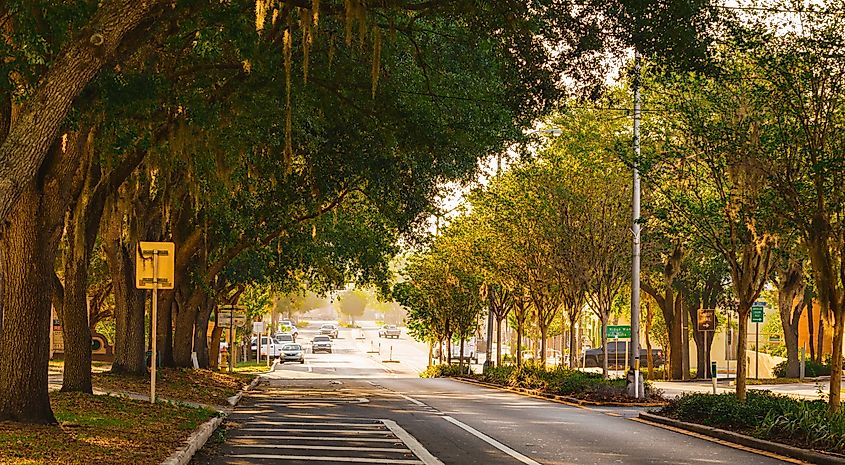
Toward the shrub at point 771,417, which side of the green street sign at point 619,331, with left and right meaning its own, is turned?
front

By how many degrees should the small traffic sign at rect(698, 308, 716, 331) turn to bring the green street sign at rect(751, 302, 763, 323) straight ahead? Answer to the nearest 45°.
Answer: approximately 135° to its left

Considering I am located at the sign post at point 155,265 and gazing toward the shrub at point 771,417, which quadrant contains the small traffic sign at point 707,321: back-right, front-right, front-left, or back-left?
front-left

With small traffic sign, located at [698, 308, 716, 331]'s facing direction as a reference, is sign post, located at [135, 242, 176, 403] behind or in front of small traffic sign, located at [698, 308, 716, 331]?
in front

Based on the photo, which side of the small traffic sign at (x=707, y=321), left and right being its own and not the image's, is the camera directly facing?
front

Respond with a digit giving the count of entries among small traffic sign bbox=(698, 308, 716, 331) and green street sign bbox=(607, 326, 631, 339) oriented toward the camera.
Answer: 2

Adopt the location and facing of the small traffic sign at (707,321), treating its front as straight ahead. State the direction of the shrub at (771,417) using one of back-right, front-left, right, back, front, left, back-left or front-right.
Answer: front

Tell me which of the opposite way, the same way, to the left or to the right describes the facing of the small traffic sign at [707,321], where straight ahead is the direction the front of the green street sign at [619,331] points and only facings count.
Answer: the same way

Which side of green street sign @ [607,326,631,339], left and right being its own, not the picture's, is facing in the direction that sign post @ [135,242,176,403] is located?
front

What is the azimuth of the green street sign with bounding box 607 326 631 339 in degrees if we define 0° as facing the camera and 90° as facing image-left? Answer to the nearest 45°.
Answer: approximately 0°

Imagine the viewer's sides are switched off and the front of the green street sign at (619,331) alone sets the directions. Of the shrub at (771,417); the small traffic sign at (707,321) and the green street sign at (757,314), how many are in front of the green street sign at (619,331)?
1

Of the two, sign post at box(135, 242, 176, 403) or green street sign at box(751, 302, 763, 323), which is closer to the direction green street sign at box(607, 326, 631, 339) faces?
the sign post
